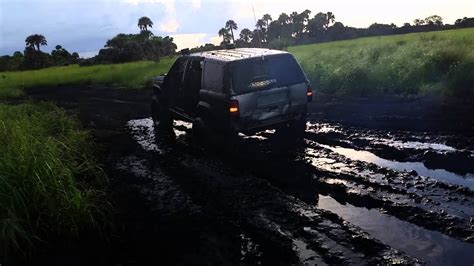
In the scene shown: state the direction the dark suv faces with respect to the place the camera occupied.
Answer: facing away from the viewer and to the left of the viewer
